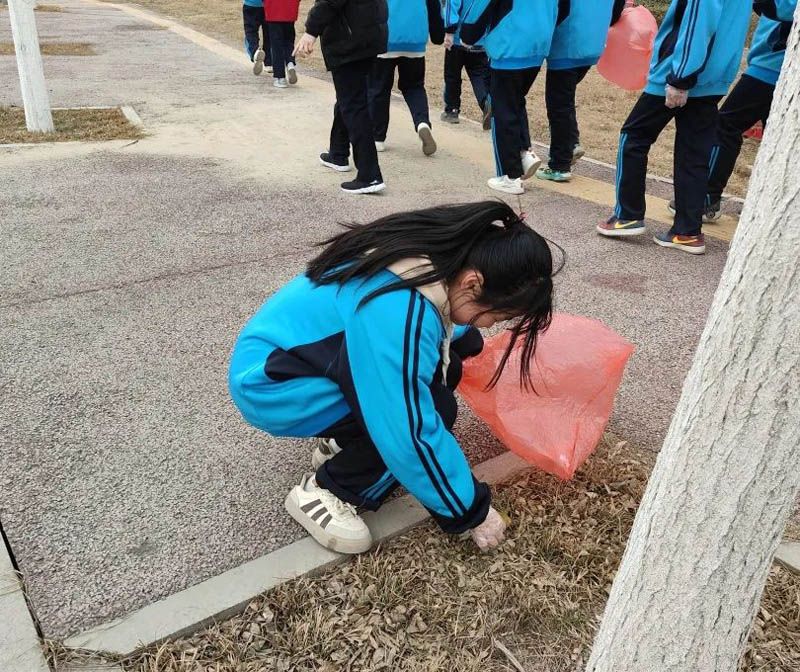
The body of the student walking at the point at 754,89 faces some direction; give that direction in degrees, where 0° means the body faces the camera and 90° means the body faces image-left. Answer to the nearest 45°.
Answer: approximately 90°

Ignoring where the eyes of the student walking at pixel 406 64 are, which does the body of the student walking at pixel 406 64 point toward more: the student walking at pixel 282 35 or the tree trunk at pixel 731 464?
the student walking

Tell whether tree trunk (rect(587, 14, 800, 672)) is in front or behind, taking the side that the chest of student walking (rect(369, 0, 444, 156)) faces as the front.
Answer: behind

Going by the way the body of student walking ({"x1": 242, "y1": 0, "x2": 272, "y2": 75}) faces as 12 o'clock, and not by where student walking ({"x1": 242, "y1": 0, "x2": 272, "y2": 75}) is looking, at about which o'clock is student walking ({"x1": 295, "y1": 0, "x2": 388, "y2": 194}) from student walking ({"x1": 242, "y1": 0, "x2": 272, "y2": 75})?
student walking ({"x1": 295, "y1": 0, "x2": 388, "y2": 194}) is roughly at 6 o'clock from student walking ({"x1": 242, "y1": 0, "x2": 272, "y2": 75}).

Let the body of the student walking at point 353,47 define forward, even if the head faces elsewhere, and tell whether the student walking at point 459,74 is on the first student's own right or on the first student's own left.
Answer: on the first student's own right

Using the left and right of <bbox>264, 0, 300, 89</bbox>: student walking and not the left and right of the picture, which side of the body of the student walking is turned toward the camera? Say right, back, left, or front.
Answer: back

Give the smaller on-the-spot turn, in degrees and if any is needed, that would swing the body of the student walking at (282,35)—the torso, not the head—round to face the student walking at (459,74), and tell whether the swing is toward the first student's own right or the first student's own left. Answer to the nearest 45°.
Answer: approximately 135° to the first student's own right

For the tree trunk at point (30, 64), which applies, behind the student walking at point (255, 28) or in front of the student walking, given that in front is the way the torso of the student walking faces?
behind

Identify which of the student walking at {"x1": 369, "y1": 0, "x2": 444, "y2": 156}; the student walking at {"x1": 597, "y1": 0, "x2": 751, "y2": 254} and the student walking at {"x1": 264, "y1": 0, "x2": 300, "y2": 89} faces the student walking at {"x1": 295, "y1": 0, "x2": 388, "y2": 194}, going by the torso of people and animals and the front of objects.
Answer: the student walking at {"x1": 597, "y1": 0, "x2": 751, "y2": 254}
